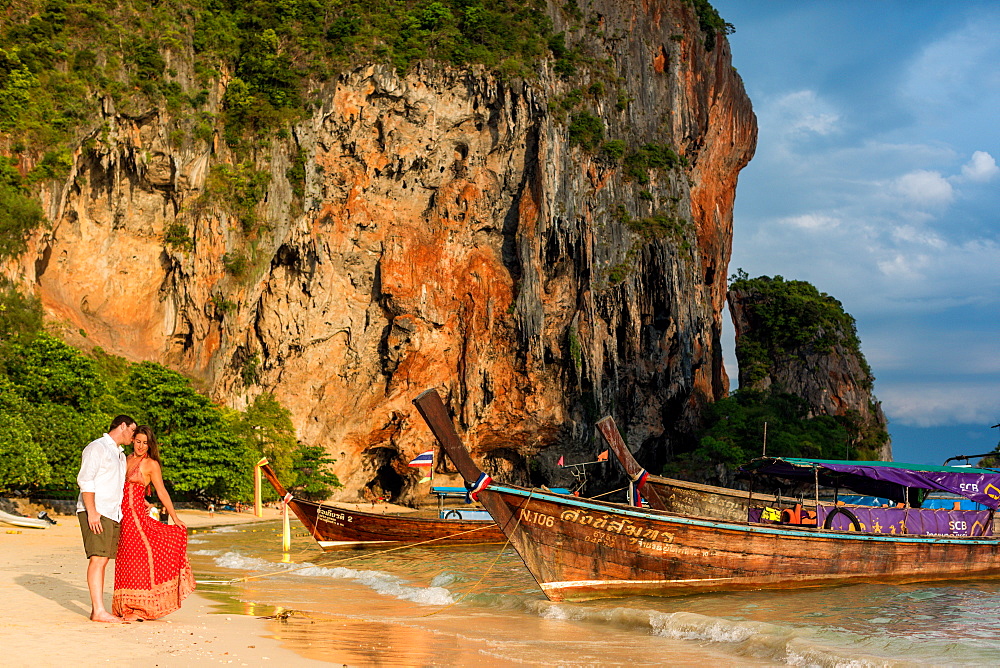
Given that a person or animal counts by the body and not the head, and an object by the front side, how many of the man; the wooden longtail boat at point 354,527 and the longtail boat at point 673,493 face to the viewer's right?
1

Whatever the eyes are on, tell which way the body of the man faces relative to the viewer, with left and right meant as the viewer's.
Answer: facing to the right of the viewer

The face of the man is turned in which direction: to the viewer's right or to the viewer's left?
to the viewer's right

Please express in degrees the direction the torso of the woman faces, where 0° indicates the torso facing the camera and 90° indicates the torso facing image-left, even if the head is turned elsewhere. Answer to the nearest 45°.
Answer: approximately 45°

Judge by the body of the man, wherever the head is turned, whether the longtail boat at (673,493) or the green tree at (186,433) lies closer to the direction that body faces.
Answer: the longtail boat

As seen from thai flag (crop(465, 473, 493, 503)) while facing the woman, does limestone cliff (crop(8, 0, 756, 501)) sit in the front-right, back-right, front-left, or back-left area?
back-right

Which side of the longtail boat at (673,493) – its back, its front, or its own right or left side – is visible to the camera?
left

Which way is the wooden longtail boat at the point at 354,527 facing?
to the viewer's left

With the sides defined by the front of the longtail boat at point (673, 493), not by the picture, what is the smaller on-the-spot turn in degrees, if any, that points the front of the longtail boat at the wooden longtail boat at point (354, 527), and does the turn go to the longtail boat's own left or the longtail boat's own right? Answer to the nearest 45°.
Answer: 0° — it already faces it

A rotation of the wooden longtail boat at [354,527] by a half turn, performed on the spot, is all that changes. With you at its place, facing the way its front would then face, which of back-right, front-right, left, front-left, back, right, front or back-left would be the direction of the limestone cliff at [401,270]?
left

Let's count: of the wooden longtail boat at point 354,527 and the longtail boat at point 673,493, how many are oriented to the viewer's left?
2

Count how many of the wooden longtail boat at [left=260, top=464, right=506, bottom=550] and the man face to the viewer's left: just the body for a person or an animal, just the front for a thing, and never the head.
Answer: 1

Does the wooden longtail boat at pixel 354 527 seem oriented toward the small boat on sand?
yes

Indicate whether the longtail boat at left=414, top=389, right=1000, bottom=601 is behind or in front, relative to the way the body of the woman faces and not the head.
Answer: behind
